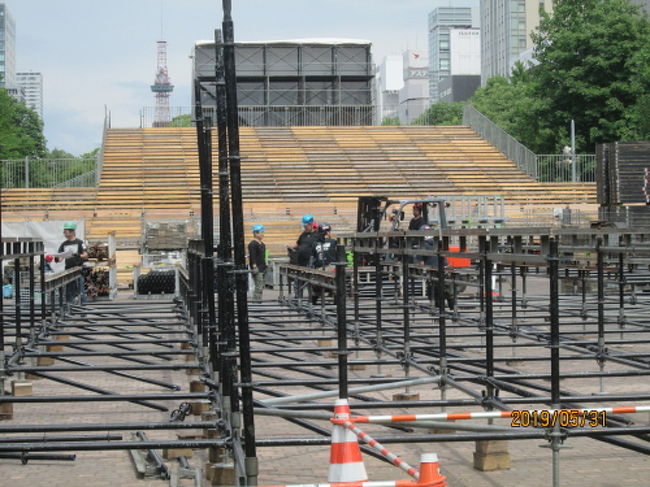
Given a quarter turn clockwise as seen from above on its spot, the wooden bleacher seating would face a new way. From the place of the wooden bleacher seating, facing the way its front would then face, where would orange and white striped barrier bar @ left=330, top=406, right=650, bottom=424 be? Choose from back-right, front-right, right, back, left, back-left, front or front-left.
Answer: left

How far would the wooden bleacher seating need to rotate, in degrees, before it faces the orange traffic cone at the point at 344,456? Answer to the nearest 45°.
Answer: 0° — it already faces it

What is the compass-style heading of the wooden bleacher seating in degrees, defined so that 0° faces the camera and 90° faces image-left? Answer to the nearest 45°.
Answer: approximately 0°

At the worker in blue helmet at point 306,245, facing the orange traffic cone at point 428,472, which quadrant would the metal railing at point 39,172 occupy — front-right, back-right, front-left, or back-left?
back-right

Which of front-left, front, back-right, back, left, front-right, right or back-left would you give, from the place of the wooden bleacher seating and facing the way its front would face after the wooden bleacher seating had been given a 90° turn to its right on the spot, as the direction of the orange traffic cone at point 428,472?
left

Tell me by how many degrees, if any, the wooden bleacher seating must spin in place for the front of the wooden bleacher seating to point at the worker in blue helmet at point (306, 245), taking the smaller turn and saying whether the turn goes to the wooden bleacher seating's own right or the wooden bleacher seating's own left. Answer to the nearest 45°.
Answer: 0° — it already faces them
